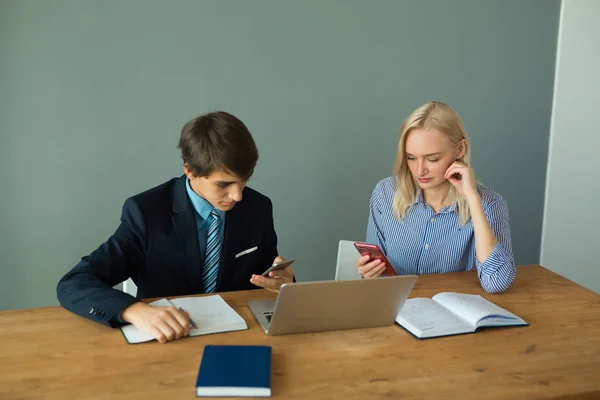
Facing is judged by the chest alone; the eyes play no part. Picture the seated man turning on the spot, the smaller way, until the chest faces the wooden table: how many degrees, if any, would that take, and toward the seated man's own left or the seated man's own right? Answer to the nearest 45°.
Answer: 0° — they already face it

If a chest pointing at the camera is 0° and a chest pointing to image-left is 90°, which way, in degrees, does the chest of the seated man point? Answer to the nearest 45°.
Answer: approximately 315°

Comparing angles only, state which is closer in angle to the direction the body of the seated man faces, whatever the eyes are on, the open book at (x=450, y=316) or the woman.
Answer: the open book

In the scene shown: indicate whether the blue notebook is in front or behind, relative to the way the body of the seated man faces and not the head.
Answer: in front

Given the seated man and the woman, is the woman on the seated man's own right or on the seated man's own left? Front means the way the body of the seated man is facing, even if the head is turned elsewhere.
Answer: on the seated man's own left
